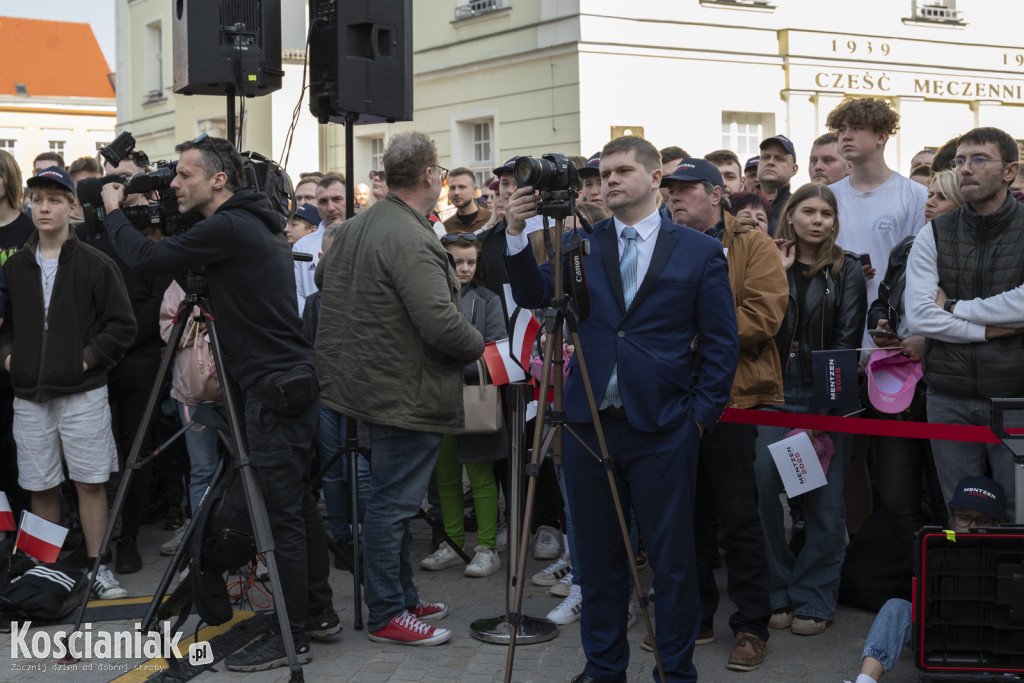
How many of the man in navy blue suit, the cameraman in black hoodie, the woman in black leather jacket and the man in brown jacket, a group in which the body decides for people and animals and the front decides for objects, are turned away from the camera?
0

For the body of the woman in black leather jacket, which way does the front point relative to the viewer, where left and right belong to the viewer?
facing the viewer and to the left of the viewer

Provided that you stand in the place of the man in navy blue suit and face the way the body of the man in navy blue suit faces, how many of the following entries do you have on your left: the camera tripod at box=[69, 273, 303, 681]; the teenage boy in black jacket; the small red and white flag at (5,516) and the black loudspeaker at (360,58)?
0

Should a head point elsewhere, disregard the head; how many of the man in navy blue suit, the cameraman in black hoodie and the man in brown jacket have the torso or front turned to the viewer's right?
0

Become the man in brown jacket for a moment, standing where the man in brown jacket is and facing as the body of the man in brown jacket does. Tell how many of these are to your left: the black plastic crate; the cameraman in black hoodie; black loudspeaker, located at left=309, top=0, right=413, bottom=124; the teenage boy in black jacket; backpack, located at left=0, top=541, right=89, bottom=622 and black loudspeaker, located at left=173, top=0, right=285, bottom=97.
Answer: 1

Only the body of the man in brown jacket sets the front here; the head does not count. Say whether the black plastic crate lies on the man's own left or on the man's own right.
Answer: on the man's own left

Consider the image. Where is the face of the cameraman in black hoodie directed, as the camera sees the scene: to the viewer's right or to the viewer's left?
to the viewer's left

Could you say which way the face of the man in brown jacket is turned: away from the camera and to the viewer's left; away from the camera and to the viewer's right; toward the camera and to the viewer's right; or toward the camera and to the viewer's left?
toward the camera and to the viewer's left

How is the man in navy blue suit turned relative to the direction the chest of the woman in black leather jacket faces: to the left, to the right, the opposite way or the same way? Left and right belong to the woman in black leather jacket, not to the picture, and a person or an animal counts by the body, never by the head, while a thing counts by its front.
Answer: the same way

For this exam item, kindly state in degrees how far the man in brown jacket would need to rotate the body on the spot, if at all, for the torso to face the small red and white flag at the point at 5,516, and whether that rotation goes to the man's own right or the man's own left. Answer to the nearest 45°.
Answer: approximately 45° to the man's own right

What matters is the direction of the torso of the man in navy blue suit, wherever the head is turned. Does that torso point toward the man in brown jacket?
no

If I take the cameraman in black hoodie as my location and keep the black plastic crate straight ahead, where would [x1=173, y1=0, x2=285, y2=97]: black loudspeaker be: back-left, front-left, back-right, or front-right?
back-left

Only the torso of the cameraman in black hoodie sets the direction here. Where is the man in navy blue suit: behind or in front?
behind

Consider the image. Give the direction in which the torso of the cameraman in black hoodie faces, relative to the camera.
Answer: to the viewer's left
